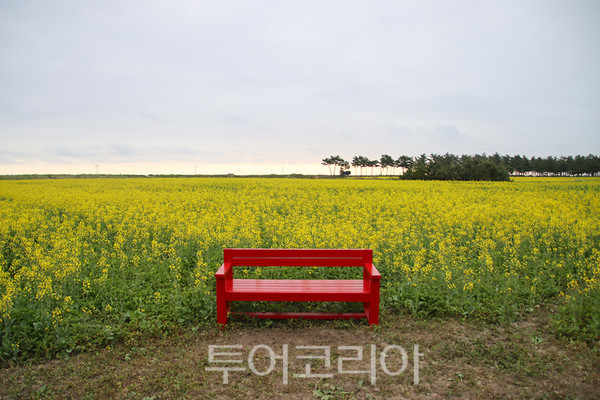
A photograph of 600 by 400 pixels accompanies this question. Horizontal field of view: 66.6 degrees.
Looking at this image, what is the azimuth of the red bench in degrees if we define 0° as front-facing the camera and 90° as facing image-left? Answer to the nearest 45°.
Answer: approximately 0°
